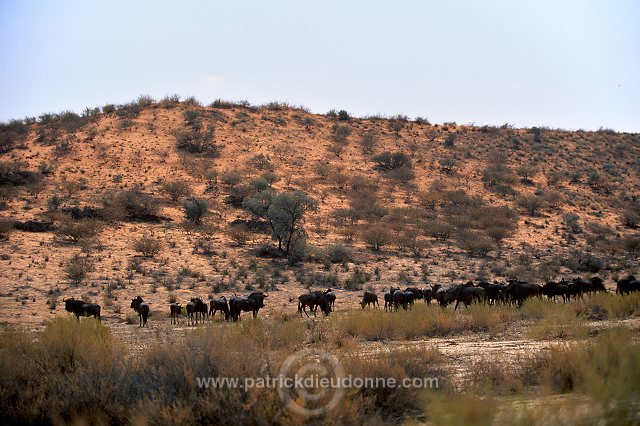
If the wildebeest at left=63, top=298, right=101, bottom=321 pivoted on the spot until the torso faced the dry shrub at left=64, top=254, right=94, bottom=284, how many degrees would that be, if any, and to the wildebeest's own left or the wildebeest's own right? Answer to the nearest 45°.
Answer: approximately 90° to the wildebeest's own right

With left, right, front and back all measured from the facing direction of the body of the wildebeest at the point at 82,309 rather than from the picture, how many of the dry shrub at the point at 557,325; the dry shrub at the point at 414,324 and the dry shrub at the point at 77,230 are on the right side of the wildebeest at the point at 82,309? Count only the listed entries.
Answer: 1

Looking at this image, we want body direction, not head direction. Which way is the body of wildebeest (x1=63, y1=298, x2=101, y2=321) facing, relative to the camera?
to the viewer's left

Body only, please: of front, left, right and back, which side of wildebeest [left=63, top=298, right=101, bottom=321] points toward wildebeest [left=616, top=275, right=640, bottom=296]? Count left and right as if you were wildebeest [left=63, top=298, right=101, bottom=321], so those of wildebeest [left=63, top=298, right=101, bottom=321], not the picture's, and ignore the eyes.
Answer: back

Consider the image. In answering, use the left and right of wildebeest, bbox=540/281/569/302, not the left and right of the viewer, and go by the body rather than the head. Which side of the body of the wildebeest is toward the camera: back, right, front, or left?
left

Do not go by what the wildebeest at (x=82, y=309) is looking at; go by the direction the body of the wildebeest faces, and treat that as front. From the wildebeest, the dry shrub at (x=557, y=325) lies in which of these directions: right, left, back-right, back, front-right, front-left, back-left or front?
back-left

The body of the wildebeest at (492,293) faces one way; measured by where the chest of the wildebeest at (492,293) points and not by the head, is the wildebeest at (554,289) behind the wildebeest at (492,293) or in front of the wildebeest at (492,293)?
behind

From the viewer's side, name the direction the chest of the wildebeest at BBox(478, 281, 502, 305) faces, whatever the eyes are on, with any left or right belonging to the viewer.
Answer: facing to the left of the viewer

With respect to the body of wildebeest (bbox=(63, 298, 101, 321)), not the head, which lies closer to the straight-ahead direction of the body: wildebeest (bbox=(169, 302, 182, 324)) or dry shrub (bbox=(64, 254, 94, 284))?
the dry shrub

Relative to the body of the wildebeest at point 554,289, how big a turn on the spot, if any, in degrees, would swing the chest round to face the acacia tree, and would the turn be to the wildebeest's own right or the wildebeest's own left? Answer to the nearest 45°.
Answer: approximately 45° to the wildebeest's own right

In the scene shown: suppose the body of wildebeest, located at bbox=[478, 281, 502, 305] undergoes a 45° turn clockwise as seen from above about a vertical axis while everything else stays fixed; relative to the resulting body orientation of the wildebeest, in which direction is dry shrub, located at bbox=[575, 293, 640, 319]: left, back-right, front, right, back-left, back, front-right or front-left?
back

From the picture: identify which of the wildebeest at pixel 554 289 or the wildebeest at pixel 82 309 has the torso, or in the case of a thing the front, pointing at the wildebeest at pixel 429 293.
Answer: the wildebeest at pixel 554 289

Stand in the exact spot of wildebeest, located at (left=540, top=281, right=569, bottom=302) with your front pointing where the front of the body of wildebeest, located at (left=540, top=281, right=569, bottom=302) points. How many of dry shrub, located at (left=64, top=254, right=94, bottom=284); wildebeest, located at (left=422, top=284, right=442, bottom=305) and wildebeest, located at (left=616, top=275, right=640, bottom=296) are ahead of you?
2

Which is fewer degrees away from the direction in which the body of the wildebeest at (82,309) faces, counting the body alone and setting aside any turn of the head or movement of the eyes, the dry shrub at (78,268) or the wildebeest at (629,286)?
the dry shrub
